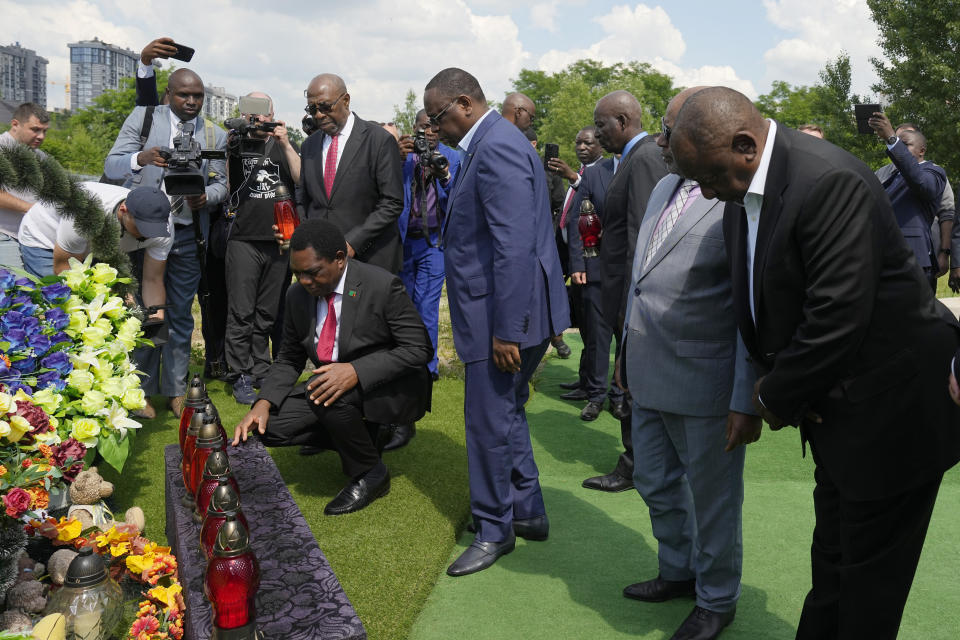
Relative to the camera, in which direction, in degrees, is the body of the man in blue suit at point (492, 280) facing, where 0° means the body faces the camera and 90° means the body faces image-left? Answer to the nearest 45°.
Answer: approximately 90°

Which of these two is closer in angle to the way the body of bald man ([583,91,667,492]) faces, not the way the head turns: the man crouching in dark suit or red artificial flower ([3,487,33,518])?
the man crouching in dark suit

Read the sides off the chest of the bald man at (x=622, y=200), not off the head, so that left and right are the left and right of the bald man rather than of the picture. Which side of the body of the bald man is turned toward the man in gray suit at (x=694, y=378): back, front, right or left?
left

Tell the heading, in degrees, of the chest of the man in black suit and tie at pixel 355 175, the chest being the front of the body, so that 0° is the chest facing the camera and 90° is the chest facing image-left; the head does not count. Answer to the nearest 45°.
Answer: approximately 45°

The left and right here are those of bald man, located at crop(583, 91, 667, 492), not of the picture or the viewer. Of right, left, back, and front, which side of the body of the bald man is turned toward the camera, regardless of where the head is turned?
left

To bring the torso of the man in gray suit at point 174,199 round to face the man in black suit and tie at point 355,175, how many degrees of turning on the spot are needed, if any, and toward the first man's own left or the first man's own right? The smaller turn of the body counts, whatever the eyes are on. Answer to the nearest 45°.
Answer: approximately 45° to the first man's own left

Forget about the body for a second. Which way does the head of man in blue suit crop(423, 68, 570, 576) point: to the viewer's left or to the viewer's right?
to the viewer's left

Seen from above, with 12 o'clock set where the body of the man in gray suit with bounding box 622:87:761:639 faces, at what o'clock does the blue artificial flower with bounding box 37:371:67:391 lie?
The blue artificial flower is roughly at 1 o'clock from the man in gray suit.
